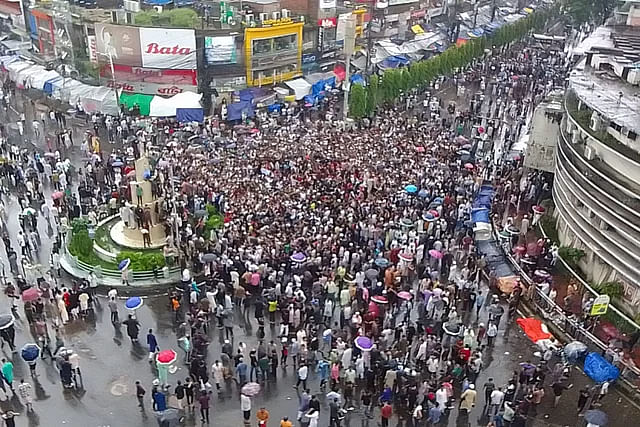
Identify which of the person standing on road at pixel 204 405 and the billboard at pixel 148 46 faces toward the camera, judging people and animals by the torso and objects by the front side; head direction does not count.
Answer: the billboard

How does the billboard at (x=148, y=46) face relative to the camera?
toward the camera

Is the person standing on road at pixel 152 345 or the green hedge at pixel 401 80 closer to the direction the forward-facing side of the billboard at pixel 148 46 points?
the person standing on road

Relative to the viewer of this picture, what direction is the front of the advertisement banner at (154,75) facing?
facing the viewer

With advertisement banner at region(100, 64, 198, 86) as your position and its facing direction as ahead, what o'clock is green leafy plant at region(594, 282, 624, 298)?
The green leafy plant is roughly at 11 o'clock from the advertisement banner.

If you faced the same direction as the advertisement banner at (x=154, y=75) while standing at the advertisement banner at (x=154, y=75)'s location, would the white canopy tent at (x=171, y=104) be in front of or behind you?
in front

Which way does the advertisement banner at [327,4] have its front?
toward the camera

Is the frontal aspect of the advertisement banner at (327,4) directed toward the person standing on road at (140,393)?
yes

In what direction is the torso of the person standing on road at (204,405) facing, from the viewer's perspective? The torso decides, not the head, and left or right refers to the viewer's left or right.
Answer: facing away from the viewer

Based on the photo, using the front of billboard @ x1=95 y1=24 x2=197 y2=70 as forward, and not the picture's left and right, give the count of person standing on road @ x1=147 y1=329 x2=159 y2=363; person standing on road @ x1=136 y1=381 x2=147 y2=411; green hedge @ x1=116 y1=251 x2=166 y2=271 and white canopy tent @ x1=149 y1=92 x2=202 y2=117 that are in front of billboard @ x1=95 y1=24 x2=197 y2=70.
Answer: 4

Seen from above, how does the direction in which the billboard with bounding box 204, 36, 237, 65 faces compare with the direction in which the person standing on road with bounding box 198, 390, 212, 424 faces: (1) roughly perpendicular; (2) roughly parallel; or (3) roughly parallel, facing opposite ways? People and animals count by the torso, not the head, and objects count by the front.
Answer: roughly parallel, facing opposite ways

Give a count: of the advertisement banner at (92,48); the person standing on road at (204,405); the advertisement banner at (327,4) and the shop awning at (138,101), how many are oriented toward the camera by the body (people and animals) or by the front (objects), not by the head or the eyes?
3

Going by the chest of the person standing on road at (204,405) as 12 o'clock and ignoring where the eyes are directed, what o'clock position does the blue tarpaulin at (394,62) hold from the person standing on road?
The blue tarpaulin is roughly at 1 o'clock from the person standing on road.

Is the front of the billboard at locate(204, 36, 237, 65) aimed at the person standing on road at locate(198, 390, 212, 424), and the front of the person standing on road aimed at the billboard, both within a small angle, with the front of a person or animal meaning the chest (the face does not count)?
yes

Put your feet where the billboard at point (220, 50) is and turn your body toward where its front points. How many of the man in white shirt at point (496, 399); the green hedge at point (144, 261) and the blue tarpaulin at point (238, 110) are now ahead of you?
3

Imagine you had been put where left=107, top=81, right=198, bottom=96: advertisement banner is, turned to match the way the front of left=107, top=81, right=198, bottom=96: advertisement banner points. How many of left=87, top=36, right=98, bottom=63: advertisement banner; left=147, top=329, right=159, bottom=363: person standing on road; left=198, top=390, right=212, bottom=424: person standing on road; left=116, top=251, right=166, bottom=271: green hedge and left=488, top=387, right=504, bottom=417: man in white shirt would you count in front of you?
4

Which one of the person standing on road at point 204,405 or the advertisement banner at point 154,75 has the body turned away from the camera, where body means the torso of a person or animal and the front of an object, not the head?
the person standing on road

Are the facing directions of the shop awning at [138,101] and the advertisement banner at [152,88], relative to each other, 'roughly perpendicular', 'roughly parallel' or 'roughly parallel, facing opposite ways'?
roughly parallel
